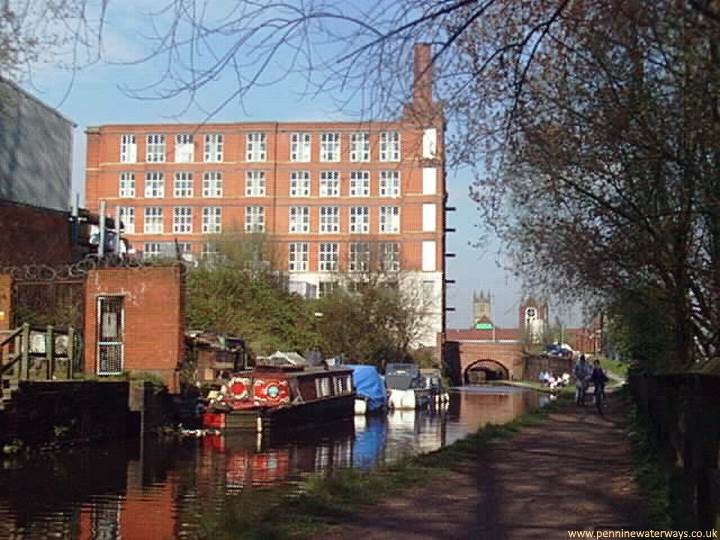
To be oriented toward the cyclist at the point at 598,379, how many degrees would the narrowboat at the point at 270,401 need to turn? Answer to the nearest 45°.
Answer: approximately 135° to its left

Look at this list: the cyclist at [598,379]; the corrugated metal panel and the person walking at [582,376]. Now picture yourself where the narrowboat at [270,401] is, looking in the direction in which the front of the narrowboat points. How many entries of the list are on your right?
1

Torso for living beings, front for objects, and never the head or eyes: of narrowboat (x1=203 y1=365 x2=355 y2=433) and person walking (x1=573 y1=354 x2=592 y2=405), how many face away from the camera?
1

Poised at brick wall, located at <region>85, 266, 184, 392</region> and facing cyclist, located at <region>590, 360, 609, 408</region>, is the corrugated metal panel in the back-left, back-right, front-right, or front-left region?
back-left

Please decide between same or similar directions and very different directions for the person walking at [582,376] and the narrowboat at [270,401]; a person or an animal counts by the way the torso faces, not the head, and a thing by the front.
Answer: very different directions

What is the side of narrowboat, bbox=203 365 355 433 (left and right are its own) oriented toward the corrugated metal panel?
right
